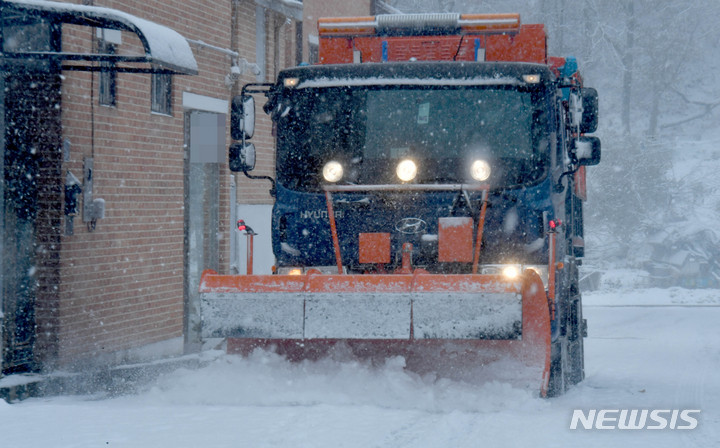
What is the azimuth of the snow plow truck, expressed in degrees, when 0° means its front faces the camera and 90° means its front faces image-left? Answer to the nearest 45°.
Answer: approximately 0°
